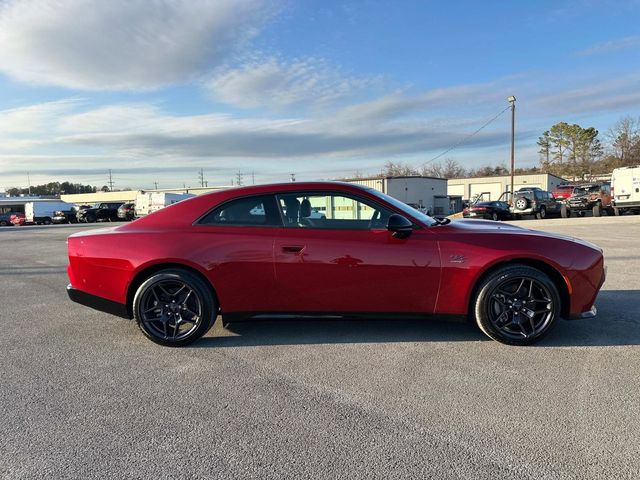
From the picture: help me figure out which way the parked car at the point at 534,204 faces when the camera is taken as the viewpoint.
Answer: facing away from the viewer and to the right of the viewer

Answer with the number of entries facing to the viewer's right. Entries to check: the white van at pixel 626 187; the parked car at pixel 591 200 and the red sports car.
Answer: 1

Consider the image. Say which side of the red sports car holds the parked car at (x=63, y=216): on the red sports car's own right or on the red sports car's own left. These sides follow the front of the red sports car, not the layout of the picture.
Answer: on the red sports car's own left

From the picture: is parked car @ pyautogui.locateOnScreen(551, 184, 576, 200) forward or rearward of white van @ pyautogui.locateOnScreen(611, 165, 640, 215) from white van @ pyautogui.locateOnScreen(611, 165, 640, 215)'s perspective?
forward

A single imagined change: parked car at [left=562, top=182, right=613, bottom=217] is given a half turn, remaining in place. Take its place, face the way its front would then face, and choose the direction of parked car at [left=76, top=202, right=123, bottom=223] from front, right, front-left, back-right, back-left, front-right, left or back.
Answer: back-left

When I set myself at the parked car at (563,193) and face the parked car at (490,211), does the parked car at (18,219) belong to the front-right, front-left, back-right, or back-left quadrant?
front-right

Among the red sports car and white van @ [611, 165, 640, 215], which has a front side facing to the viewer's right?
the red sports car

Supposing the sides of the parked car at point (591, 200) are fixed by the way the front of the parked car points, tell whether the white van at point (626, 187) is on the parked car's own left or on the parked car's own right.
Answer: on the parked car's own left

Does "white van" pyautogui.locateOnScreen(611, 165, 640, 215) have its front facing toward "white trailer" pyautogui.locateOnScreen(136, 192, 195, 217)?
no

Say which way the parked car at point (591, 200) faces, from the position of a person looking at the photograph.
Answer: facing the viewer and to the left of the viewer

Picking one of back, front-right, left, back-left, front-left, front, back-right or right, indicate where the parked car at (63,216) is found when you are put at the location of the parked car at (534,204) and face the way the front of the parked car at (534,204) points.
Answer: back-left

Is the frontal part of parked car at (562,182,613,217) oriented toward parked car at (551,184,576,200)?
no

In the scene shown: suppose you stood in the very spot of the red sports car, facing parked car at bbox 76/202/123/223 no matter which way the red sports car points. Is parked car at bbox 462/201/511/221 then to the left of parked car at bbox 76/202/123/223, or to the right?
right

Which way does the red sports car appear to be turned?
to the viewer's right

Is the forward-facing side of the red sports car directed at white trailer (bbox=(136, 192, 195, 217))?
no
